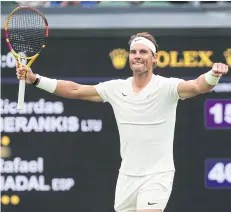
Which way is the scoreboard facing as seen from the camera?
toward the camera

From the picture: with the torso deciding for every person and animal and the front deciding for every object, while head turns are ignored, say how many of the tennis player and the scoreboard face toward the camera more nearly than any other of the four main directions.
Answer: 2

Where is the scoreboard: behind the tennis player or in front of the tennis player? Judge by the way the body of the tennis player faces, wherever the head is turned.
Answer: behind

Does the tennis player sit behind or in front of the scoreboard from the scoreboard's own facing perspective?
in front
